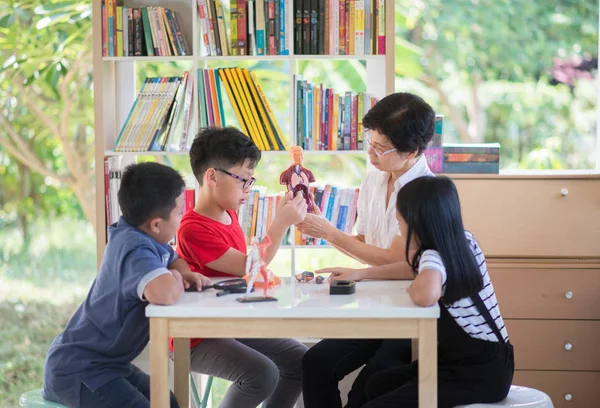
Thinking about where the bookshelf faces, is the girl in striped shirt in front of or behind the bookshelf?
in front

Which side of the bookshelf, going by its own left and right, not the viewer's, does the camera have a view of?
front

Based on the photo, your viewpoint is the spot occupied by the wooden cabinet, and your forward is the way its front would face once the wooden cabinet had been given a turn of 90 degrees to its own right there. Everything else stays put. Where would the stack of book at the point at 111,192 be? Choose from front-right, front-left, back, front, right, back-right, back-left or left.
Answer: front

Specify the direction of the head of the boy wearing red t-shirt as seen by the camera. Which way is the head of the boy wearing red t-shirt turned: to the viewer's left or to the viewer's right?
to the viewer's right

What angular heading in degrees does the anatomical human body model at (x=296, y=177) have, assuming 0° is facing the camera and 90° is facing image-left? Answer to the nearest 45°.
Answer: approximately 0°

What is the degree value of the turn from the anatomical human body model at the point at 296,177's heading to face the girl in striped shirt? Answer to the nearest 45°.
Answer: approximately 45° to its left

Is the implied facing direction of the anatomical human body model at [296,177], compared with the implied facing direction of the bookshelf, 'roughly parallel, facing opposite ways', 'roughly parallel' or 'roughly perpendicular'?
roughly parallel

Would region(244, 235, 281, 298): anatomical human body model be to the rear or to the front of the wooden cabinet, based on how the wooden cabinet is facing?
to the front

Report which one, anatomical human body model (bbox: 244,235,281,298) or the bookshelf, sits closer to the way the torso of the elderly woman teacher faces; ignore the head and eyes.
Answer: the anatomical human body model

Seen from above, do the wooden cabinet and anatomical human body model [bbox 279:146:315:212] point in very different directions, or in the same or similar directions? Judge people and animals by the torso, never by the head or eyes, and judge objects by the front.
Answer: same or similar directions

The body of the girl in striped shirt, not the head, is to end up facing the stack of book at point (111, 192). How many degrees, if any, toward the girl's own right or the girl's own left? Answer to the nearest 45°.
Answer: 0° — they already face it

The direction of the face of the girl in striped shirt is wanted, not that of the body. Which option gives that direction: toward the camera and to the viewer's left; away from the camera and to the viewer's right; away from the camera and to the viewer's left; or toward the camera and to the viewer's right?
away from the camera and to the viewer's left

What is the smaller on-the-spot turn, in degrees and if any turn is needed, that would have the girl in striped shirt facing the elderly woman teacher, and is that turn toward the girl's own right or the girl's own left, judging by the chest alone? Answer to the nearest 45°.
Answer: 0° — they already face them

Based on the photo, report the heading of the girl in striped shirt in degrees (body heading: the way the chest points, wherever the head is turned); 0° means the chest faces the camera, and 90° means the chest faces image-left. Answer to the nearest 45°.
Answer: approximately 135°

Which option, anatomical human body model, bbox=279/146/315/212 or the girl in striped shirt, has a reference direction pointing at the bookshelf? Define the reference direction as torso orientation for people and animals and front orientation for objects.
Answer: the girl in striped shirt

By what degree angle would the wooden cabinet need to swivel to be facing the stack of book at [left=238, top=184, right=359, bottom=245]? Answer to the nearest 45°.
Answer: approximately 90° to its right

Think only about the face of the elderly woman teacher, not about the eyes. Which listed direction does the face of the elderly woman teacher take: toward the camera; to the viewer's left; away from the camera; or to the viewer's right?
to the viewer's left
